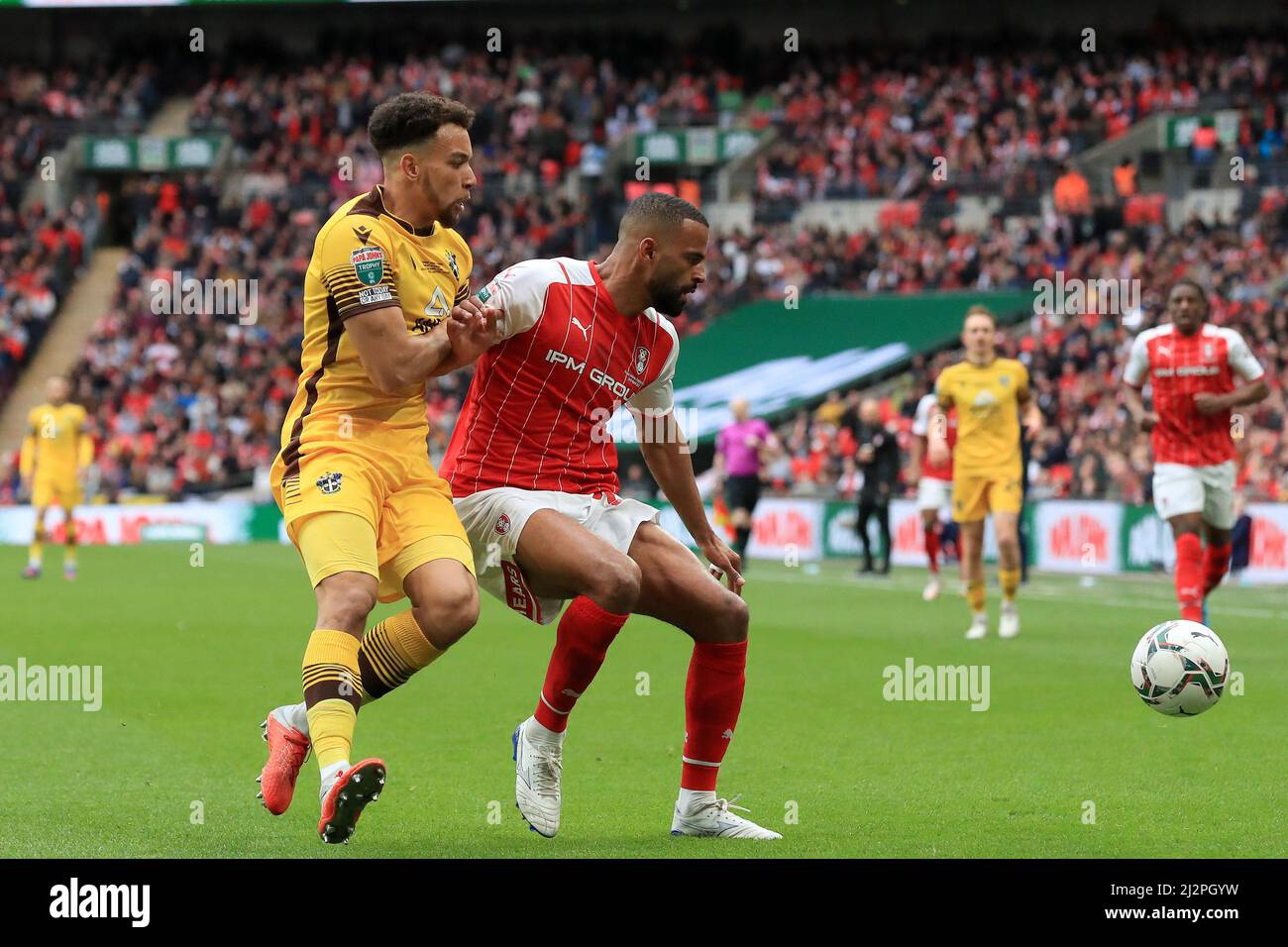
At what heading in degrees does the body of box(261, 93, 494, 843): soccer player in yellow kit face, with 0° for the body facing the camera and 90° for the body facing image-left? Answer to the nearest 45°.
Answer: approximately 315°

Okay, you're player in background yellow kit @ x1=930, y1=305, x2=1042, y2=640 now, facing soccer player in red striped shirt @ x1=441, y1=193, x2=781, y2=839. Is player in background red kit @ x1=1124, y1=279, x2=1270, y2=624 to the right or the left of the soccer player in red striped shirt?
left

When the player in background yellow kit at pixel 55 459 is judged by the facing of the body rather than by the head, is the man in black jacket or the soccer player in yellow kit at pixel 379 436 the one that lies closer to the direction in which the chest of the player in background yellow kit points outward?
the soccer player in yellow kit

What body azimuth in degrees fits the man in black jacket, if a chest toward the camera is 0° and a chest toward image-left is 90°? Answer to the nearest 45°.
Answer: approximately 45°

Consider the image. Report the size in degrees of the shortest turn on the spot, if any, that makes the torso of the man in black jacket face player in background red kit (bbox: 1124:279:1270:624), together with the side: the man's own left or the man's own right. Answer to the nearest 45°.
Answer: approximately 45° to the man's own left

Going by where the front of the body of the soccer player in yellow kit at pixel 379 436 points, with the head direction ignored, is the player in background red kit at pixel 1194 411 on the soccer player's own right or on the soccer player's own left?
on the soccer player's own left

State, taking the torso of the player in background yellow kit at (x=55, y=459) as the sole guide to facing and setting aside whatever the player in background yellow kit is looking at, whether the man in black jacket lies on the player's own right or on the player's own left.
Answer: on the player's own left

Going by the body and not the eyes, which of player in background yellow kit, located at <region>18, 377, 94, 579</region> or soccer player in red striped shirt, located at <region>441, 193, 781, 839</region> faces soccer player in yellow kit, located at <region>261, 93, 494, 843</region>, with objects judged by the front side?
the player in background yellow kit

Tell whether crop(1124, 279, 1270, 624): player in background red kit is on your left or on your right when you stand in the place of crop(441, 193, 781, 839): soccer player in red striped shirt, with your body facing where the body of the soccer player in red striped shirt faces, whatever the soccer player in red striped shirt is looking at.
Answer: on your left
